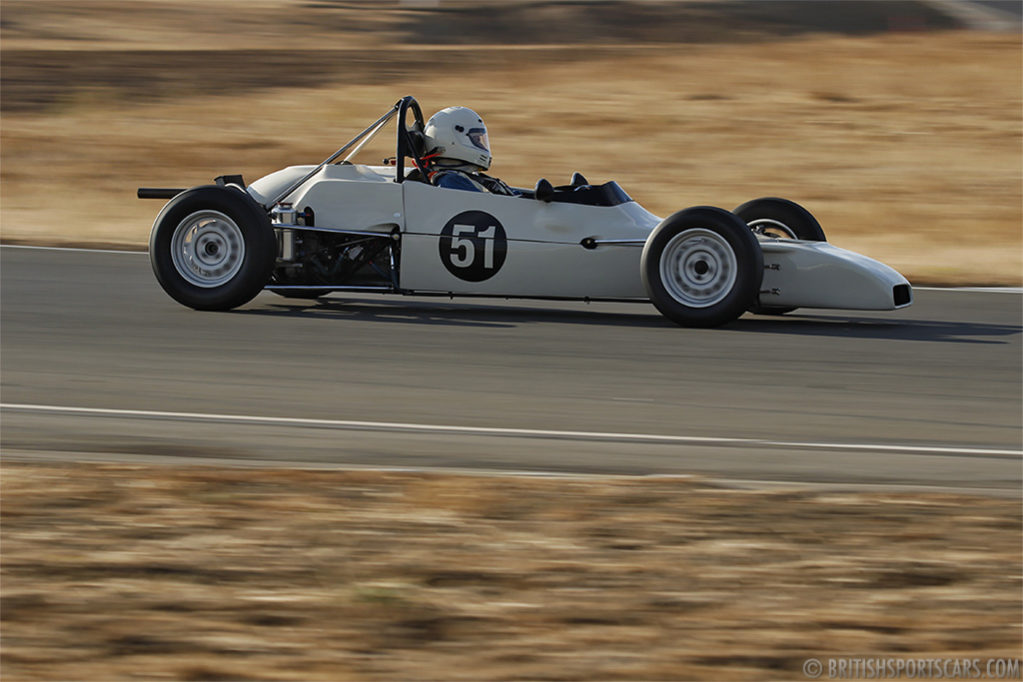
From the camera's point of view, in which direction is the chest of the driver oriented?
to the viewer's right

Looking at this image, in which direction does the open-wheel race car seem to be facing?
to the viewer's right

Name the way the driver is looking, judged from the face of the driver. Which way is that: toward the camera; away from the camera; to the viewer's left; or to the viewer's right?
to the viewer's right
